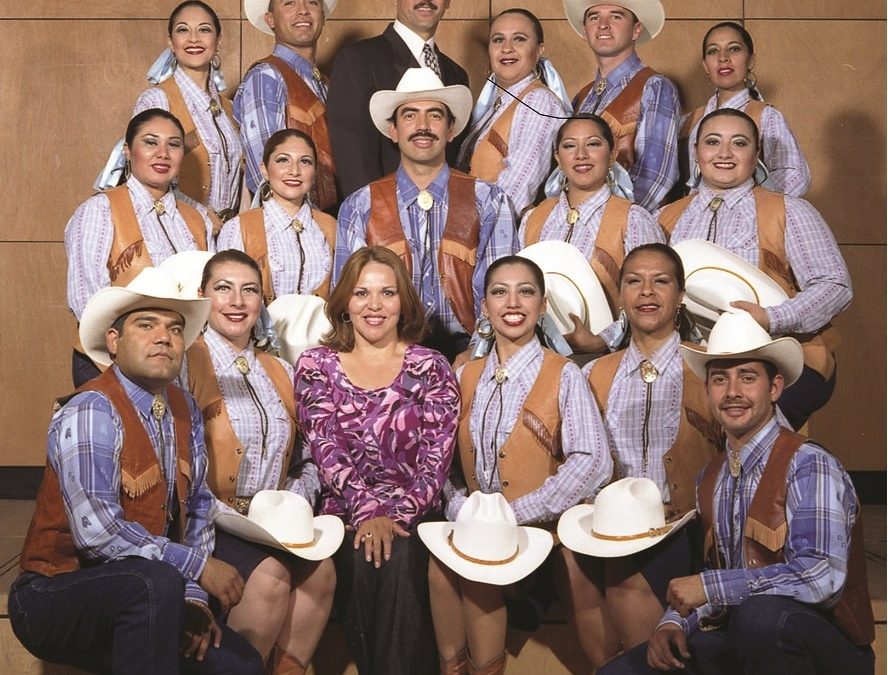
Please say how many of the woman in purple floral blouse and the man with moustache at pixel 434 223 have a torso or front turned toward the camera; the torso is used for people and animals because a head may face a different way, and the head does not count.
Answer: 2

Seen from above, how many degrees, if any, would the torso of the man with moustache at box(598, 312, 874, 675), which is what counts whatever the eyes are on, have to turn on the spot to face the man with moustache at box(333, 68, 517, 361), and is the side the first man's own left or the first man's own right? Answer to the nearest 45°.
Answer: approximately 90° to the first man's own right

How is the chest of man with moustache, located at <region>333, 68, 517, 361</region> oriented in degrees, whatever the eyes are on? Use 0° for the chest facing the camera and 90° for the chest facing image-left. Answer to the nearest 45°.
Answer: approximately 0°

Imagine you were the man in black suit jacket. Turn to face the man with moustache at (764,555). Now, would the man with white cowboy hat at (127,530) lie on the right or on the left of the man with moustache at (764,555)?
right

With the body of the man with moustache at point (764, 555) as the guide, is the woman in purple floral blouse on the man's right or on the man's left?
on the man's right

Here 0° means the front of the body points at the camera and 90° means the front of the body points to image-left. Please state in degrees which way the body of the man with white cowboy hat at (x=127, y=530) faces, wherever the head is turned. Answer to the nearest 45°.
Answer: approximately 315°

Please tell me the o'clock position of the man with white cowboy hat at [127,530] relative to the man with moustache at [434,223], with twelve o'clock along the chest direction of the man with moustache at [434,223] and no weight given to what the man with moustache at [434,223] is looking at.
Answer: the man with white cowboy hat at [127,530] is roughly at 1 o'clock from the man with moustache at [434,223].

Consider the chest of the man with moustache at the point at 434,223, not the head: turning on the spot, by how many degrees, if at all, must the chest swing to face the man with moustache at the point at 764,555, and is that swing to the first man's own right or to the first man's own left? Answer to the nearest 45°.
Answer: approximately 45° to the first man's own left

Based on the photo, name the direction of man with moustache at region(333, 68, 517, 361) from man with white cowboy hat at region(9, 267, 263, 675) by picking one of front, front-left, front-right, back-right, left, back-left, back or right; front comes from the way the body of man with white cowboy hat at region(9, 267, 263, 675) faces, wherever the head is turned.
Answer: left

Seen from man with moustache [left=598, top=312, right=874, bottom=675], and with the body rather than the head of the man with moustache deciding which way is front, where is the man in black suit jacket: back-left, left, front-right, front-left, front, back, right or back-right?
right
